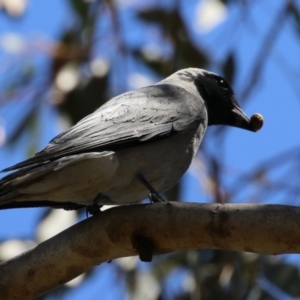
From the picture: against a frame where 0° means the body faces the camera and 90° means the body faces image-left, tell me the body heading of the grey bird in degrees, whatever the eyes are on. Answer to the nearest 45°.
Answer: approximately 270°
